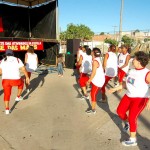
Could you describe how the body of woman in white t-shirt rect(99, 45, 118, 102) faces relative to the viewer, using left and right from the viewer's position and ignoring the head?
facing away from the viewer and to the left of the viewer

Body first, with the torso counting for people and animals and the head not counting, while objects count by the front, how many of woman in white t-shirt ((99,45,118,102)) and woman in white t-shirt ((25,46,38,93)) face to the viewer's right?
0

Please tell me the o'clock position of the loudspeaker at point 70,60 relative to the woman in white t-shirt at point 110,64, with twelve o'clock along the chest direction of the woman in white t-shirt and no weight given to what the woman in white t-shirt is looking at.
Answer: The loudspeaker is roughly at 1 o'clock from the woman in white t-shirt.

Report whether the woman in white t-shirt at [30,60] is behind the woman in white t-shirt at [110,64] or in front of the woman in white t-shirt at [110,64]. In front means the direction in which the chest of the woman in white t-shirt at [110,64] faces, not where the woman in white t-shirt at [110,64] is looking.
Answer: in front
